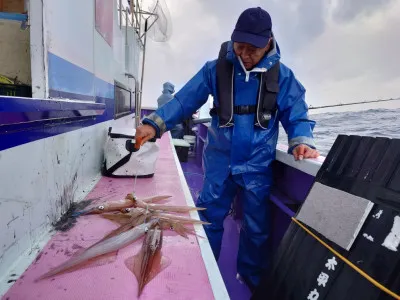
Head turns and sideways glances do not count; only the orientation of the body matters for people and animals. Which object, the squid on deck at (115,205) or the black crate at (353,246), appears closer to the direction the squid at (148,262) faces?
the squid on deck

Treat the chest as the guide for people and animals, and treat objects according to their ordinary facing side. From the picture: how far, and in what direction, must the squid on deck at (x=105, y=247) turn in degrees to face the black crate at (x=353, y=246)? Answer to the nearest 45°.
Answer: approximately 90° to its right

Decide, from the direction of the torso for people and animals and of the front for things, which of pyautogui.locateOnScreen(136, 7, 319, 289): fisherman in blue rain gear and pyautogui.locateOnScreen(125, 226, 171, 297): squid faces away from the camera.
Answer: the squid

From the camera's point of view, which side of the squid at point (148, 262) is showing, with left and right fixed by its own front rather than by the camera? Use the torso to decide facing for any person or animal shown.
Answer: back

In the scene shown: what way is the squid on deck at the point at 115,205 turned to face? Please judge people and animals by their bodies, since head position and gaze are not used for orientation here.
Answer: to the viewer's left

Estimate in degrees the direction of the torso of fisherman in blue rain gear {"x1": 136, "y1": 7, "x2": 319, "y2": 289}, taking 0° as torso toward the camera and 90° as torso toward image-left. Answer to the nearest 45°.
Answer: approximately 0°

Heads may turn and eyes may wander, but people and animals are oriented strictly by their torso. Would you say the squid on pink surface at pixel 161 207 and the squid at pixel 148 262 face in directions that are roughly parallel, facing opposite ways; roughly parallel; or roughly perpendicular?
roughly perpendicular

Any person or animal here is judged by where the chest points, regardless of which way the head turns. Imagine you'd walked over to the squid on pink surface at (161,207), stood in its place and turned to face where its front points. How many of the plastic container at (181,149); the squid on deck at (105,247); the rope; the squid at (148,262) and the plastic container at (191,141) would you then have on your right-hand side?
2

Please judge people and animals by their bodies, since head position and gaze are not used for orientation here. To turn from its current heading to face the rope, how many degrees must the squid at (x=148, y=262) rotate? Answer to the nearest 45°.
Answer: approximately 90° to its right

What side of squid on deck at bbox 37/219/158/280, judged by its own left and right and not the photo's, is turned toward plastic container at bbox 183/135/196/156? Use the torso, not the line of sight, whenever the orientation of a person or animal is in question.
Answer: front
